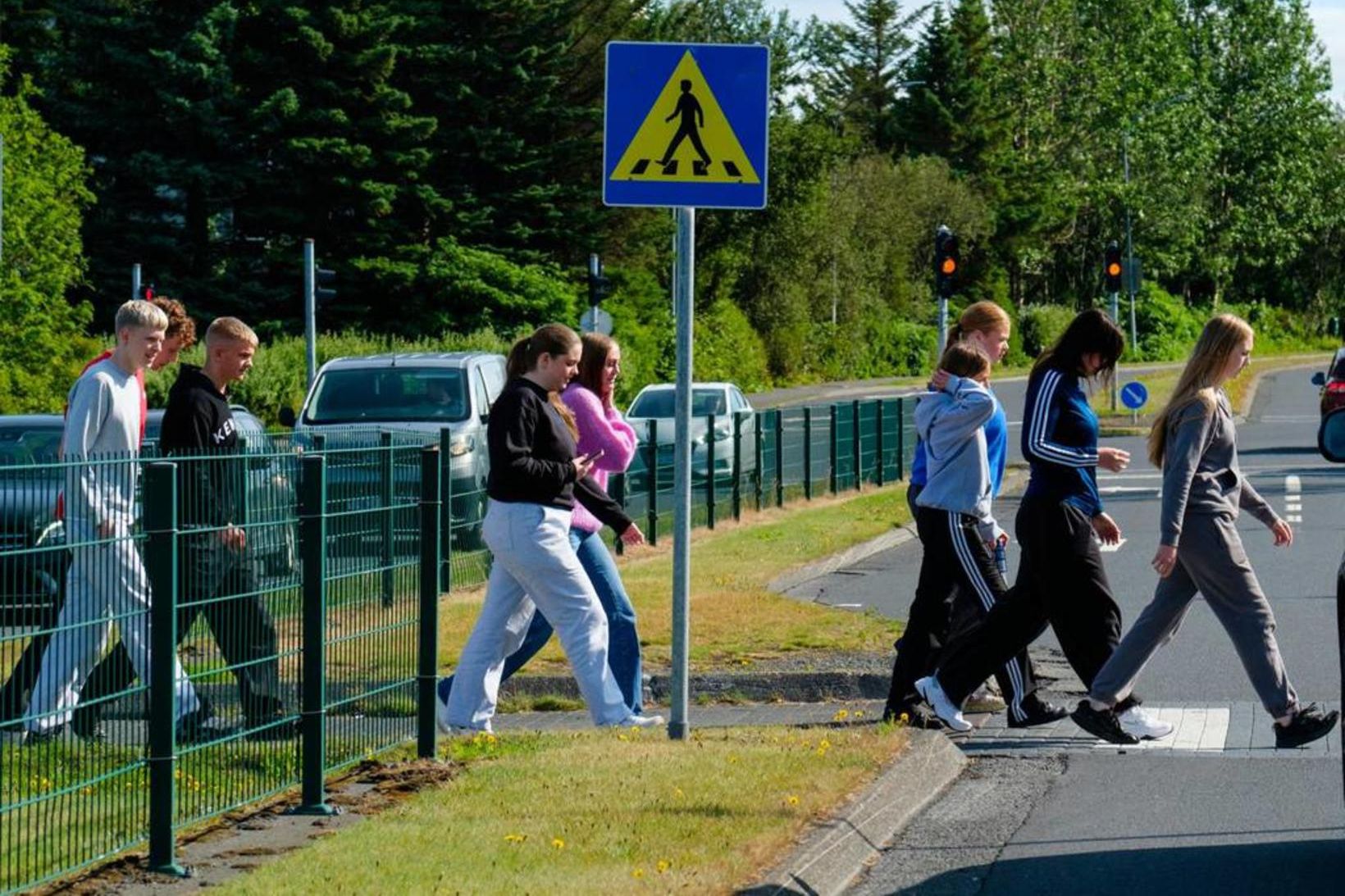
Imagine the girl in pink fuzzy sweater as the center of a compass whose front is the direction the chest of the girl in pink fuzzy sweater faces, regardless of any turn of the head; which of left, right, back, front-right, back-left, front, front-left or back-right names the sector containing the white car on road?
left

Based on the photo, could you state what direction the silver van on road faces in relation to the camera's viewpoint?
facing the viewer

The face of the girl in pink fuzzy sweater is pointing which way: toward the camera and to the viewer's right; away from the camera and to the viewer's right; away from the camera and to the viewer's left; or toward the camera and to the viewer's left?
toward the camera and to the viewer's right

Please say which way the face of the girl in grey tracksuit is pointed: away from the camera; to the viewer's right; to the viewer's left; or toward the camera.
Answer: to the viewer's right

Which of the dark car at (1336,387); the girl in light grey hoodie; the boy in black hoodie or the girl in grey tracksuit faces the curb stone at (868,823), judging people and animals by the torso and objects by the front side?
the boy in black hoodie

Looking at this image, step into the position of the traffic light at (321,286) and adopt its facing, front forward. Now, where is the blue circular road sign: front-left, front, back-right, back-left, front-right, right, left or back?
front

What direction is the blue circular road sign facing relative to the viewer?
toward the camera

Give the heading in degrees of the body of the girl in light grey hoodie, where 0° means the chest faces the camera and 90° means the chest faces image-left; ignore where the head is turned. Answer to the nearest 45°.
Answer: approximately 270°

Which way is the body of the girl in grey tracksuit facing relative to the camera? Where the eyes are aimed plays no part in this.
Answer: to the viewer's right

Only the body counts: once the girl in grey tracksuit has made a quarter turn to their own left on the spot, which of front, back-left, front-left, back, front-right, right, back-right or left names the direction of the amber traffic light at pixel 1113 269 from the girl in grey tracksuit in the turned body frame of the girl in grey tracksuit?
front

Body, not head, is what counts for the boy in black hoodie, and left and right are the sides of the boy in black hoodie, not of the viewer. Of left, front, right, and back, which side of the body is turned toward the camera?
right

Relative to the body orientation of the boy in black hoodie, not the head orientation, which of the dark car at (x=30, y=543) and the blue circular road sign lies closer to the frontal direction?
the blue circular road sign

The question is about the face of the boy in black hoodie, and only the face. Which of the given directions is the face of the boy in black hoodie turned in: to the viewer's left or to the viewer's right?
to the viewer's right
